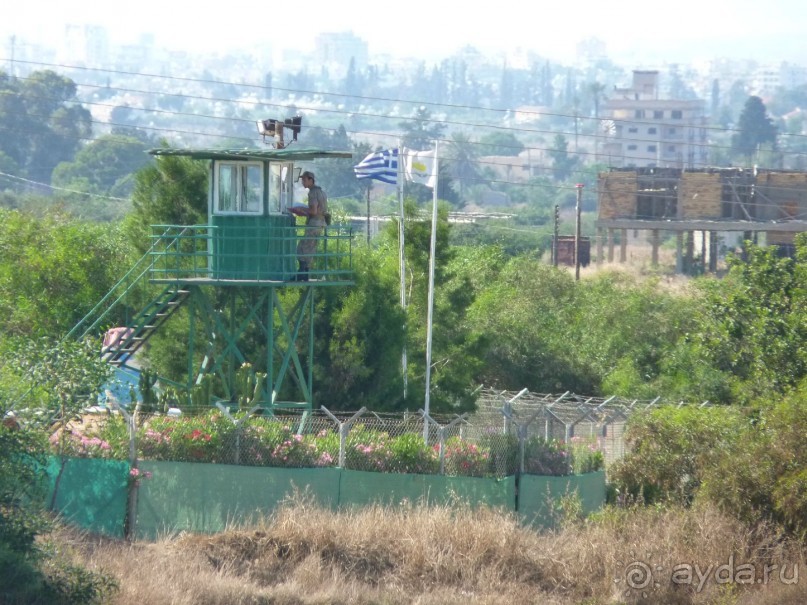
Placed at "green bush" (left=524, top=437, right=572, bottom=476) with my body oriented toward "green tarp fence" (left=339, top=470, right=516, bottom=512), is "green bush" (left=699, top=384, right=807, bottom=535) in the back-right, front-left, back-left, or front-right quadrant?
back-left

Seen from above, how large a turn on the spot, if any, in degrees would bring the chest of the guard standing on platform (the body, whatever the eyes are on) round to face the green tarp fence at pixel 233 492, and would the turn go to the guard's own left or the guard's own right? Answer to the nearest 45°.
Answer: approximately 90° to the guard's own left

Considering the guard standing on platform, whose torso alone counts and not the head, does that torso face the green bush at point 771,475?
no

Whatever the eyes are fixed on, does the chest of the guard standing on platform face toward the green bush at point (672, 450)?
no

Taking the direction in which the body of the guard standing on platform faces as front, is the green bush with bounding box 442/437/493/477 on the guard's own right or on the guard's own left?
on the guard's own left

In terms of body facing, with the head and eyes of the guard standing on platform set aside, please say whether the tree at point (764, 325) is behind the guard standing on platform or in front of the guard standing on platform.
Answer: behind

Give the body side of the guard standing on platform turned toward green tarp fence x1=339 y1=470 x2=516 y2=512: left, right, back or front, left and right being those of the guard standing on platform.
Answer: left

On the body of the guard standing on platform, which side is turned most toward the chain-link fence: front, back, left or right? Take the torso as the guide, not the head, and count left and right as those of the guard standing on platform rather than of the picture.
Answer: left

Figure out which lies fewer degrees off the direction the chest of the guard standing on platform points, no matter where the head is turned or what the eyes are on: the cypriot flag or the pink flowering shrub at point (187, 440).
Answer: the pink flowering shrub

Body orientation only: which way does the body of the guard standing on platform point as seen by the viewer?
to the viewer's left
